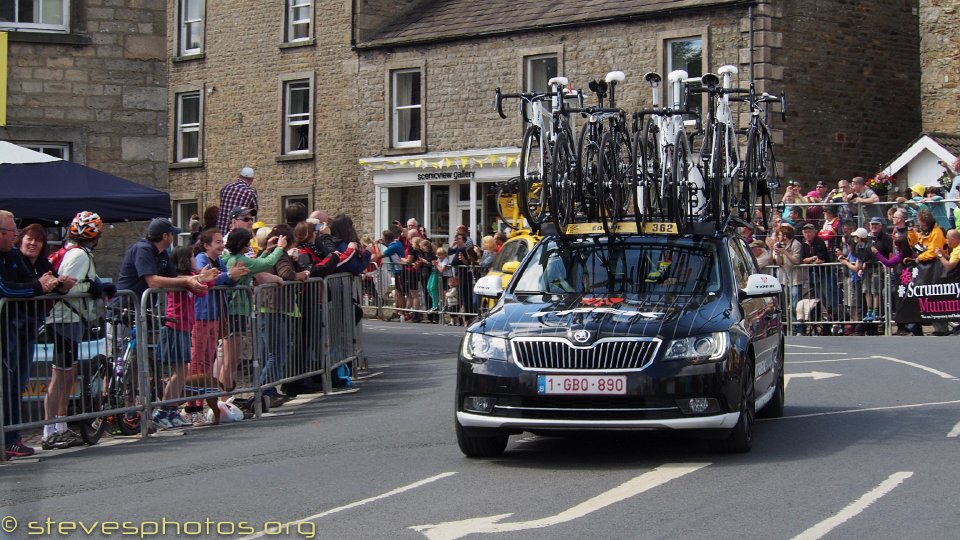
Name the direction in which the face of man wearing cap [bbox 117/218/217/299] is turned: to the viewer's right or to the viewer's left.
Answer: to the viewer's right

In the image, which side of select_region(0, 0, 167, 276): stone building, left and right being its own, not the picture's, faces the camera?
front

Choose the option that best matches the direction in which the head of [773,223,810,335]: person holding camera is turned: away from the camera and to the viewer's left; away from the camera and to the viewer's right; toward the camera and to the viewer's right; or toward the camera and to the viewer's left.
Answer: toward the camera and to the viewer's left

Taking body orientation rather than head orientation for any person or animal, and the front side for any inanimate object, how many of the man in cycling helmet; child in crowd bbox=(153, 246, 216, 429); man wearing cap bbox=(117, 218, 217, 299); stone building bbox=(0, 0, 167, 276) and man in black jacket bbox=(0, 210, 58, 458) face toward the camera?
1

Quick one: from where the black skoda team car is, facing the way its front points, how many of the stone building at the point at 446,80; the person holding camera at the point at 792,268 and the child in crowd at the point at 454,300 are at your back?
3

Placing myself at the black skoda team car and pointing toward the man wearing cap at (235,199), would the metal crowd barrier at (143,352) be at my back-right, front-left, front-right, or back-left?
front-left

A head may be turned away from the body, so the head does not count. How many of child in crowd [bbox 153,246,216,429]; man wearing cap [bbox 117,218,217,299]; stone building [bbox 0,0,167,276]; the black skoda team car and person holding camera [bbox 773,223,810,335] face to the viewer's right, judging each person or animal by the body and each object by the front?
2

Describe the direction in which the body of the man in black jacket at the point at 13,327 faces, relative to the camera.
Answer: to the viewer's right

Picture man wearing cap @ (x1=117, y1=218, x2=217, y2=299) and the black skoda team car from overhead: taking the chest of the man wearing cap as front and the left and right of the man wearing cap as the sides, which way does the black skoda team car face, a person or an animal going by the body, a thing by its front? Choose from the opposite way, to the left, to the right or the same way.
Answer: to the right

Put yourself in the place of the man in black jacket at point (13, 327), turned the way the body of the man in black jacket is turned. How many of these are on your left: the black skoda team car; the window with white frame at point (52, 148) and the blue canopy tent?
2

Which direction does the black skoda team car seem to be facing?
toward the camera

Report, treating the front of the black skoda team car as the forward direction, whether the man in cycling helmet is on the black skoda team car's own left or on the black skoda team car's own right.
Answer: on the black skoda team car's own right

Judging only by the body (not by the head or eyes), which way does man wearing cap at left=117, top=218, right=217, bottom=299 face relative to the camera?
to the viewer's right
